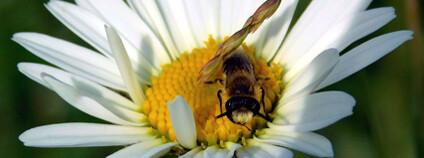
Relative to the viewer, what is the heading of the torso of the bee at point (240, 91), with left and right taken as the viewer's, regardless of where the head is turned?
facing the viewer
